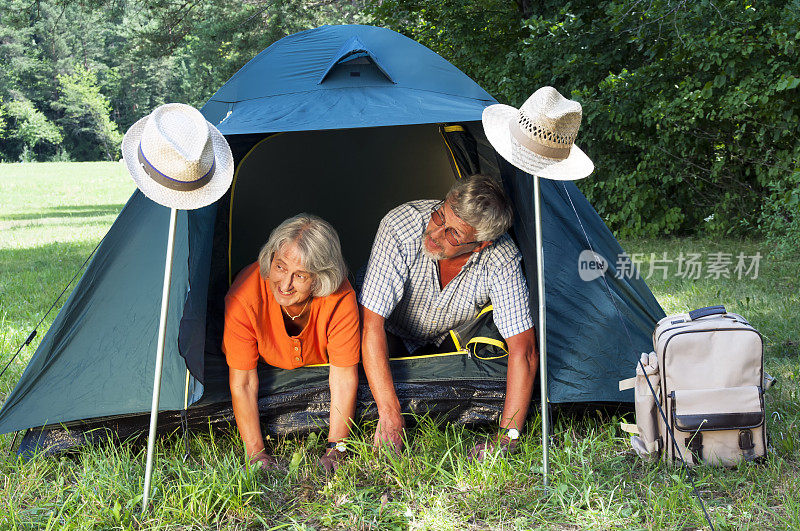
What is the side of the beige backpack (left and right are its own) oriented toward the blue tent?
right

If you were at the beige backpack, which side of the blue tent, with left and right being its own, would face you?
left

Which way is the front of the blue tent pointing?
toward the camera

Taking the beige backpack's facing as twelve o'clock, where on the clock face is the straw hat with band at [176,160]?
The straw hat with band is roughly at 2 o'clock from the beige backpack.

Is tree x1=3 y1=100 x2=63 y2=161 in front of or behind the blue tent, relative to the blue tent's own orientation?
behind

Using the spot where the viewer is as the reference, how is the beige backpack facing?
facing the viewer

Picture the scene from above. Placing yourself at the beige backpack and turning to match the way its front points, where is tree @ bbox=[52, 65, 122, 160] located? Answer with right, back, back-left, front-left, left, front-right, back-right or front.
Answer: back-right

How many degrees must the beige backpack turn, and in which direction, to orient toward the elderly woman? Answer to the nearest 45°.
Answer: approximately 90° to its right

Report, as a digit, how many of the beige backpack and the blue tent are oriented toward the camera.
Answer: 2

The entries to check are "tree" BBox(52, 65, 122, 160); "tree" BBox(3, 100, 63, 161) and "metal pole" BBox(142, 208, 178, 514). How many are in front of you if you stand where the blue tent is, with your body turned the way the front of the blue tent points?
1

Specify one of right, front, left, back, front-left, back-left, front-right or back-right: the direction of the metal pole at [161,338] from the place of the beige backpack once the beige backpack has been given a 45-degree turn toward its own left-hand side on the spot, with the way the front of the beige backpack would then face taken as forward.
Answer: right

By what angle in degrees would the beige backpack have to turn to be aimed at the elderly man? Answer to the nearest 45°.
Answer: approximately 90° to its right
